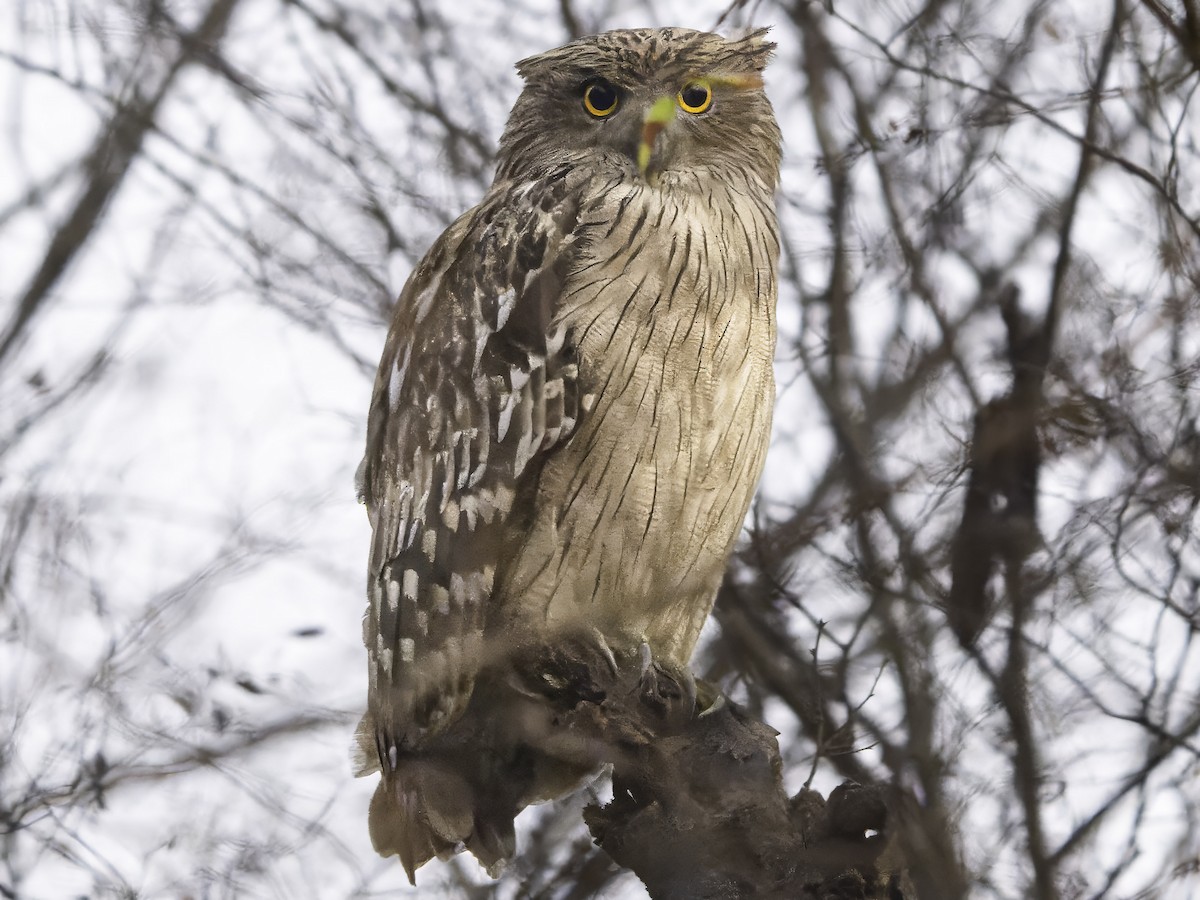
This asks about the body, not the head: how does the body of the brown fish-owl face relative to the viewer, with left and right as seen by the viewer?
facing the viewer and to the right of the viewer
